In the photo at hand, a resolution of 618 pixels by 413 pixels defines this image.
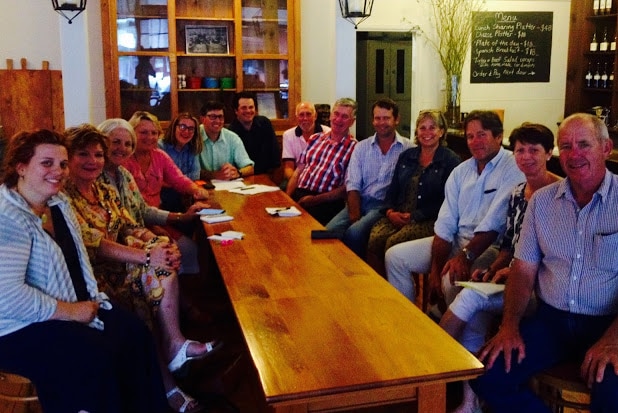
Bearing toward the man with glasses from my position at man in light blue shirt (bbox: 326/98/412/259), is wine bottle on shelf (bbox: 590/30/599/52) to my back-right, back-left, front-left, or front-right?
back-right

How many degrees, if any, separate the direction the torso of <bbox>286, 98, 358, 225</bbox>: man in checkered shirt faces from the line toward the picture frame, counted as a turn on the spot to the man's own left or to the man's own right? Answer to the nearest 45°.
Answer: approximately 90° to the man's own right

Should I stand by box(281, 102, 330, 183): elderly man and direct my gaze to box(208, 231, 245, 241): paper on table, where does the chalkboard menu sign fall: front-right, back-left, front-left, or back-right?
back-left

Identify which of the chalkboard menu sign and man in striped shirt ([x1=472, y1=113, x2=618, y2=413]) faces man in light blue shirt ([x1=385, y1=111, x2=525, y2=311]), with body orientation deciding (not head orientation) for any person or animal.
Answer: the chalkboard menu sign

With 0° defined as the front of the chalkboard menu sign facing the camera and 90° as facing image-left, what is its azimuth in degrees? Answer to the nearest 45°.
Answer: approximately 0°

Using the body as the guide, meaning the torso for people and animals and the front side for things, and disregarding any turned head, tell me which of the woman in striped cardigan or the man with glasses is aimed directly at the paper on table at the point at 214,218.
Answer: the man with glasses

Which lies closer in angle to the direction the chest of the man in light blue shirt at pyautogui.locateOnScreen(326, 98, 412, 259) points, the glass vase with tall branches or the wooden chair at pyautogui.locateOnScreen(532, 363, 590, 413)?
the wooden chair

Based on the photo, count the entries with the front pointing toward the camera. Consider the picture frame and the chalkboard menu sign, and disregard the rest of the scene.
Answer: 2

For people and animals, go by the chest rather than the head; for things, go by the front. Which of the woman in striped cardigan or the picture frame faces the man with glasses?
the picture frame
